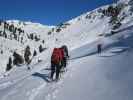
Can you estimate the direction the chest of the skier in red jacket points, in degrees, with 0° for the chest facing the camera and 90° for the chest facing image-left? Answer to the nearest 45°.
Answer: approximately 180°
